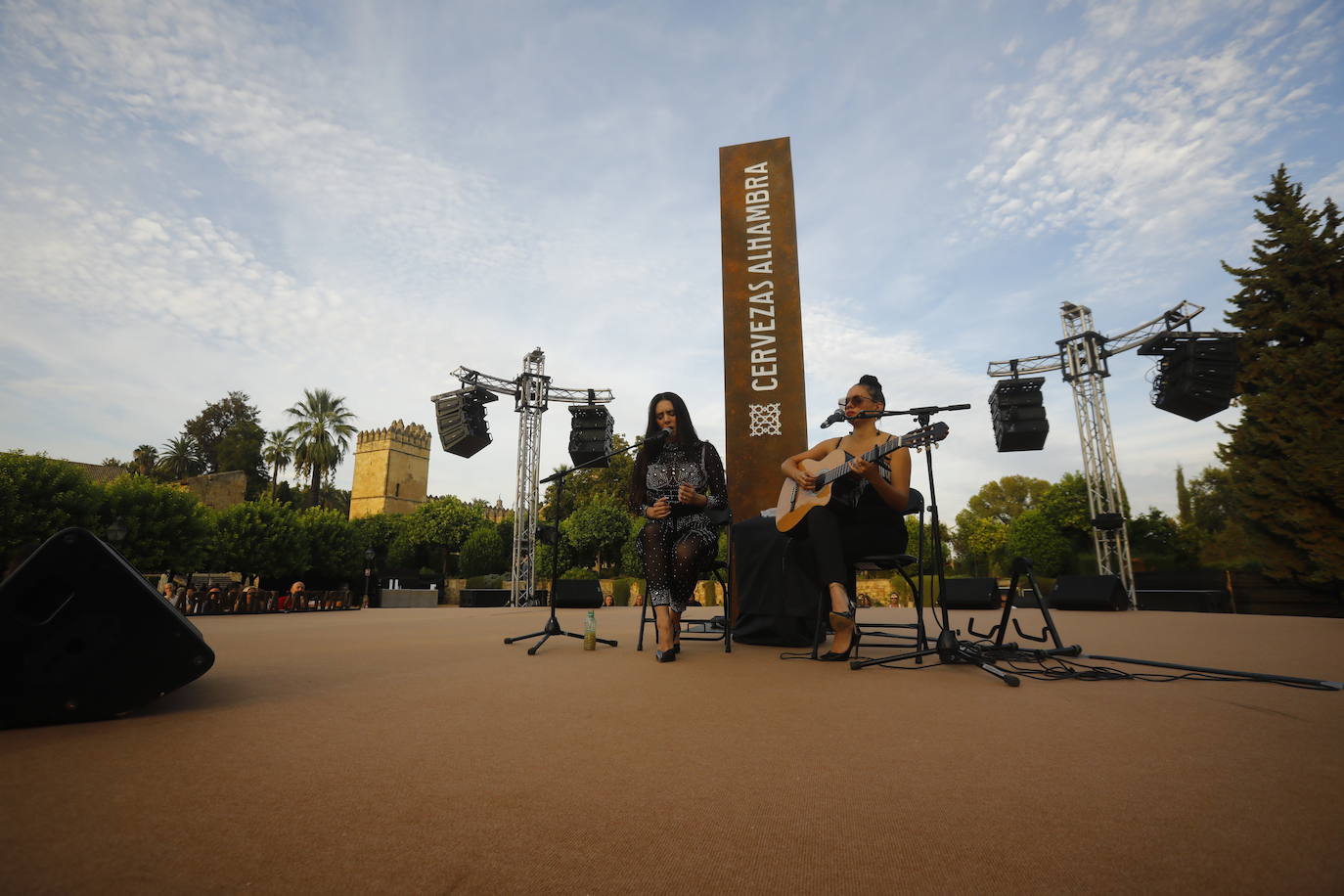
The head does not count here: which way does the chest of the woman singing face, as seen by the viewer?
toward the camera

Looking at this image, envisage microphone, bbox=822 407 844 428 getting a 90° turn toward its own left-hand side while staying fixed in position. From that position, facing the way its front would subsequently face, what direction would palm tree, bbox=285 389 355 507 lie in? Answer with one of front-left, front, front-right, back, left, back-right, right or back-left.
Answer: front-left

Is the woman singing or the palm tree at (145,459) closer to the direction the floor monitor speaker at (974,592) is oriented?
the woman singing

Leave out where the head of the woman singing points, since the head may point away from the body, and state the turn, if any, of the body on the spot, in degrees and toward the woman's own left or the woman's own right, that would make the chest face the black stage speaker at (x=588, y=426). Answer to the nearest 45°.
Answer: approximately 180°

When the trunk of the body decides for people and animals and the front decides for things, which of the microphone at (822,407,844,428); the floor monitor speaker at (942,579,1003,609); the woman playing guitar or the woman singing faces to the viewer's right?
the microphone

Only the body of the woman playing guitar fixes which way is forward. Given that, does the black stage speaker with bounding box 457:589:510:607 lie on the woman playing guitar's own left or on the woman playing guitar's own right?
on the woman playing guitar's own right

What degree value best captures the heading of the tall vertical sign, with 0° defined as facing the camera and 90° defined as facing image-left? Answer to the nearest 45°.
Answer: approximately 0°

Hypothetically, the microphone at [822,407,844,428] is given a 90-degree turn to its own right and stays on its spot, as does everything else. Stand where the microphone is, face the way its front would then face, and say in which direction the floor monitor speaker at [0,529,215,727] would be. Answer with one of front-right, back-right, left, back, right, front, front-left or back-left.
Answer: front-right

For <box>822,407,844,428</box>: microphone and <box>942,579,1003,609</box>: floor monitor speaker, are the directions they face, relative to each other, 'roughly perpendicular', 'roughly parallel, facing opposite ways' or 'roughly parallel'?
roughly perpendicular

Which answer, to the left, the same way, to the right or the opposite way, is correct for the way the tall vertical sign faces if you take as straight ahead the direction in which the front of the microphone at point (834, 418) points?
to the right

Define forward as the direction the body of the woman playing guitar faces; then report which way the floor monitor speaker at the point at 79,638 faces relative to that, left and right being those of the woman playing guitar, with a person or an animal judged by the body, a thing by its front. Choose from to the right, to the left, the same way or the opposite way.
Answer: the opposite way

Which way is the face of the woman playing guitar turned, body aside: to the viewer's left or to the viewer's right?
to the viewer's left

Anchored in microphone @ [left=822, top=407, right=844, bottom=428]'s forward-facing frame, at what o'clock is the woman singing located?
The woman singing is roughly at 6 o'clock from the microphone.

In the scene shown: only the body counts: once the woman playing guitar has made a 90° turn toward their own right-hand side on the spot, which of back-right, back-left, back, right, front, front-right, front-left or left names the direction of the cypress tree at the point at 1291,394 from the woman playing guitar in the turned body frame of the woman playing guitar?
right

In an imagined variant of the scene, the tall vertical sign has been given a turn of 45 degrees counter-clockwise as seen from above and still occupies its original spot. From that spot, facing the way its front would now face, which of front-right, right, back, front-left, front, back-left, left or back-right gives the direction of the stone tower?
back
